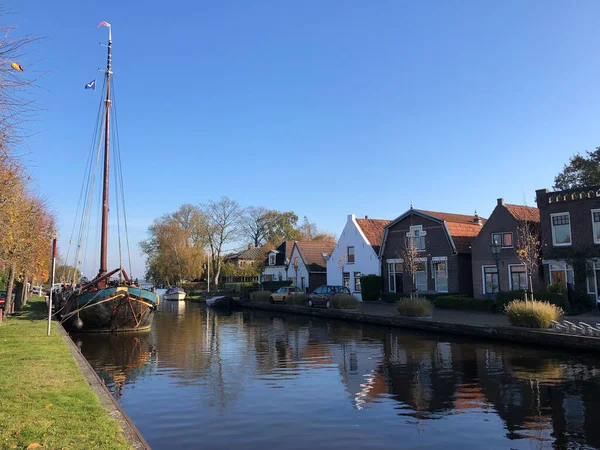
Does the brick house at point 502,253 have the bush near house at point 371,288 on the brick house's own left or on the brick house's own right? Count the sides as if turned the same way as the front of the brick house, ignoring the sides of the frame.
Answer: on the brick house's own right

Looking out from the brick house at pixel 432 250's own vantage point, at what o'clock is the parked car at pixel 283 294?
The parked car is roughly at 2 o'clock from the brick house.

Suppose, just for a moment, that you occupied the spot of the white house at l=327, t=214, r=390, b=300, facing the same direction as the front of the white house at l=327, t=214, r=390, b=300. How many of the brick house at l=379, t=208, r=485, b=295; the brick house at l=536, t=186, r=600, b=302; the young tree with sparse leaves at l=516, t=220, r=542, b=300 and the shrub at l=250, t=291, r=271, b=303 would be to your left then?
3

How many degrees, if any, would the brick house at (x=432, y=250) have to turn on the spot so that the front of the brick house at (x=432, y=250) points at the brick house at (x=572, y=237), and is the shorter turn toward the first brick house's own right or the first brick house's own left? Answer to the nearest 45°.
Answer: approximately 90° to the first brick house's own left

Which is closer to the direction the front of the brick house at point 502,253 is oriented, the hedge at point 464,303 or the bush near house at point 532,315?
the hedge

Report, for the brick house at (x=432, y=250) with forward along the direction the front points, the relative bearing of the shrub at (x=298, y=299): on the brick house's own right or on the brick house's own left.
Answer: on the brick house's own right

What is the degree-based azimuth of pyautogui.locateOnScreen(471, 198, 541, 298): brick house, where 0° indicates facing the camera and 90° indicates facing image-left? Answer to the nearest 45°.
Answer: approximately 45°

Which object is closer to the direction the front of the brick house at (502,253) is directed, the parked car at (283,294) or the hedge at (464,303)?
the hedge

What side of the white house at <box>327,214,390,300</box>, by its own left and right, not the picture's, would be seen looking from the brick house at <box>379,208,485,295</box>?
left
